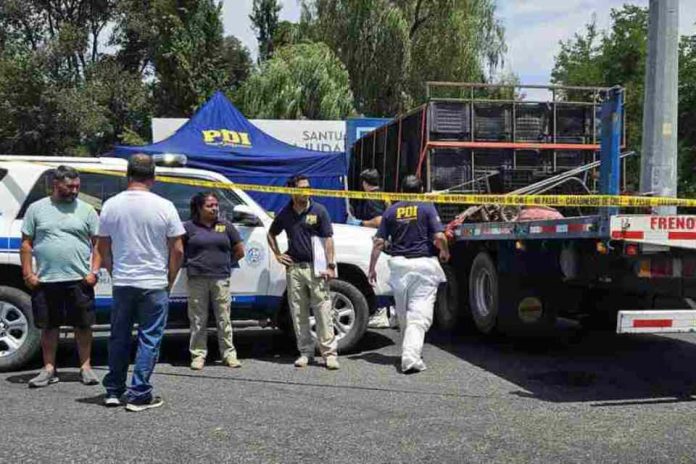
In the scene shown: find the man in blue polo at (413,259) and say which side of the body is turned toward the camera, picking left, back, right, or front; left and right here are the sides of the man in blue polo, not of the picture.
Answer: back

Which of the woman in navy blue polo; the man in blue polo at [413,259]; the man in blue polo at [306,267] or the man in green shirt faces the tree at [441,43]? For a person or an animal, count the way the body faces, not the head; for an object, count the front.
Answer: the man in blue polo at [413,259]

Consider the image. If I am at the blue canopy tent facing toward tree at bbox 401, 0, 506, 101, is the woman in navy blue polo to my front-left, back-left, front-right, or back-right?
back-right

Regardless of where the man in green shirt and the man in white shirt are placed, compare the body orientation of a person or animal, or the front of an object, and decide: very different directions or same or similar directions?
very different directions

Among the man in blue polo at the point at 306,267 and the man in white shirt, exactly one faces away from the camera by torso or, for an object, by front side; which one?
the man in white shirt

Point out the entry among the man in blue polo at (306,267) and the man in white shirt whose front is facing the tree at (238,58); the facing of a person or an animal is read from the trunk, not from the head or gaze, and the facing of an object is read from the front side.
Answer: the man in white shirt

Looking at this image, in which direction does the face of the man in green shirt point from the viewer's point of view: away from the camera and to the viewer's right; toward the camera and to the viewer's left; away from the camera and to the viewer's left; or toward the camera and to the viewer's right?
toward the camera and to the viewer's right

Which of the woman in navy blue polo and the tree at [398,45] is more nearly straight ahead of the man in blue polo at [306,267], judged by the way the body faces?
the woman in navy blue polo

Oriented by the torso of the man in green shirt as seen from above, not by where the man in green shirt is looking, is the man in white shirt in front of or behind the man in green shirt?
in front

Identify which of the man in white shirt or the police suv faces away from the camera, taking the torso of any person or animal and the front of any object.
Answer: the man in white shirt

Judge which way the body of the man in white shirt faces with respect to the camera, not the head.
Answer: away from the camera

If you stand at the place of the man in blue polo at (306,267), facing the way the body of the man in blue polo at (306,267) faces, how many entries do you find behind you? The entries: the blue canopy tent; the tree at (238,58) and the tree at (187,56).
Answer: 3

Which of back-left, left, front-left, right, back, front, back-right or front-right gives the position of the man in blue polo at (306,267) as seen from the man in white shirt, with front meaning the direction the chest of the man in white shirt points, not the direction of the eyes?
front-right
